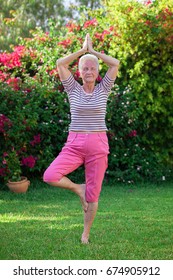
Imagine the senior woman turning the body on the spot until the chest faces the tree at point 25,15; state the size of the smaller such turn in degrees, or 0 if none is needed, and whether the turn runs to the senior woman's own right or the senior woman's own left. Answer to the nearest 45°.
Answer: approximately 180°

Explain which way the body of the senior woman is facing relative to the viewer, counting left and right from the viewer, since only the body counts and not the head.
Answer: facing the viewer

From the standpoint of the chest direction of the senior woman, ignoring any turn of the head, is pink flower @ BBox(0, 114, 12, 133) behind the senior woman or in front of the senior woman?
behind

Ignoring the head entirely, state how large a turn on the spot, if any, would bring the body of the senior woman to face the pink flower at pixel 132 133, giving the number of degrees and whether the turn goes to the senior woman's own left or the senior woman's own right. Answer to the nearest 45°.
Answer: approximately 180°

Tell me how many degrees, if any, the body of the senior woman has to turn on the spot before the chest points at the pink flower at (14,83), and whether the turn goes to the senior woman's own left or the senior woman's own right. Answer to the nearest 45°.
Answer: approximately 180°

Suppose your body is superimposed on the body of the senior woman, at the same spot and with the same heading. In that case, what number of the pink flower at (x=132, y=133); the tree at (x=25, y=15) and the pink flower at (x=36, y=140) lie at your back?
3

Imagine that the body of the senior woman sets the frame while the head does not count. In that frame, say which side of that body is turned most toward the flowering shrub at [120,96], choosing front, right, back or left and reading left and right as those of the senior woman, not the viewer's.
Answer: back

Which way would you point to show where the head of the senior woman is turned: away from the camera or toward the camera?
toward the camera

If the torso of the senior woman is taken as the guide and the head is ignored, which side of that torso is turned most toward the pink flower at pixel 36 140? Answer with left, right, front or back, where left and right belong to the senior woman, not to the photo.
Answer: back
